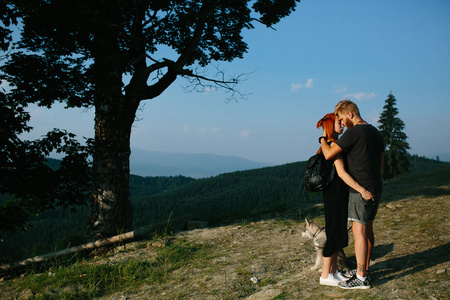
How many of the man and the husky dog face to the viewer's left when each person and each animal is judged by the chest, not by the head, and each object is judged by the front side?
2

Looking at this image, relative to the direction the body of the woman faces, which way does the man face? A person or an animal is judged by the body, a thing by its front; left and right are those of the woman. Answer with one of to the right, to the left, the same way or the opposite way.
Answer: the opposite way

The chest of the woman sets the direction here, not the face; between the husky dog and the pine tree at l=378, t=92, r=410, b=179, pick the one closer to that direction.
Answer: the pine tree

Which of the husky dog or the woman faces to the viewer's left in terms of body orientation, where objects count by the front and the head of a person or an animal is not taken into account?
the husky dog

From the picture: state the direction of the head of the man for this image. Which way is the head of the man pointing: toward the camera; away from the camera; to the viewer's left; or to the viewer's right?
to the viewer's left

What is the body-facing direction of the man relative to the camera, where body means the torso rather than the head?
to the viewer's left

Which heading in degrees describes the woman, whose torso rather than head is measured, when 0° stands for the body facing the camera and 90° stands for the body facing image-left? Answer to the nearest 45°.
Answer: approximately 270°

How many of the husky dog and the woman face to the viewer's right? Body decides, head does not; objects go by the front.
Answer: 1

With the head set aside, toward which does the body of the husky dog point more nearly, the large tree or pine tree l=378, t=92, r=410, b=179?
the large tree

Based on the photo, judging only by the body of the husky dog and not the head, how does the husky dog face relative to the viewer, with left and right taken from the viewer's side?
facing to the left of the viewer

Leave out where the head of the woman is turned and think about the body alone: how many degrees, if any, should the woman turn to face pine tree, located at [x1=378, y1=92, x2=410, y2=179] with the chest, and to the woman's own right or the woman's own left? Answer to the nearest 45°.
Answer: approximately 90° to the woman's own left
